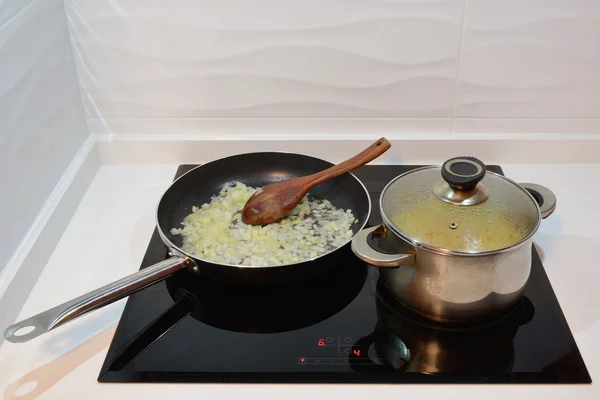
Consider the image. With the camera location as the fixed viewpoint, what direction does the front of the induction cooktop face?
facing the viewer
